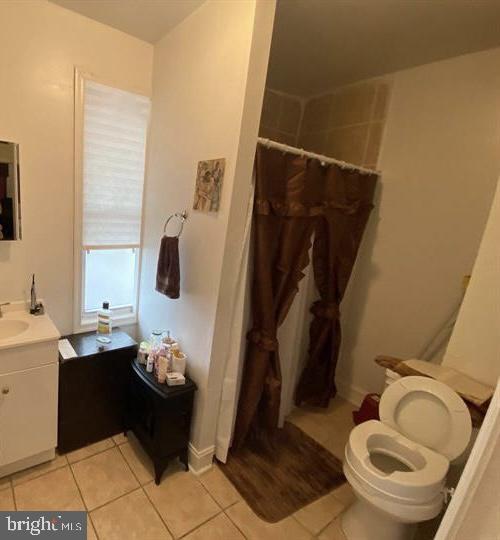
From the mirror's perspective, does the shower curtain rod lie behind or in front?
in front

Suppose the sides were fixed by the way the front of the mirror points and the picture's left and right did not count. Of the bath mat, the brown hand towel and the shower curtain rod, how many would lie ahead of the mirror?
3

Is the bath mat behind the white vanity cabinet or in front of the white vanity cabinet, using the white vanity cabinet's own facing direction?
in front

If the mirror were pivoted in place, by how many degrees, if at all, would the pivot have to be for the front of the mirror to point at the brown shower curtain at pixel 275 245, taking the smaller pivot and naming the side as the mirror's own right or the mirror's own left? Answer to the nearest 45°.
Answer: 0° — it already faces it

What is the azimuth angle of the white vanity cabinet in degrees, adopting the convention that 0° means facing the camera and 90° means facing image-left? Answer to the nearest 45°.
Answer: approximately 315°

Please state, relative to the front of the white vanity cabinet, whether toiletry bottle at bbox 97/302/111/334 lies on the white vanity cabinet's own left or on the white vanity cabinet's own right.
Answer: on the white vanity cabinet's own left

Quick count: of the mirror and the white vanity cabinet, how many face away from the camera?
0
